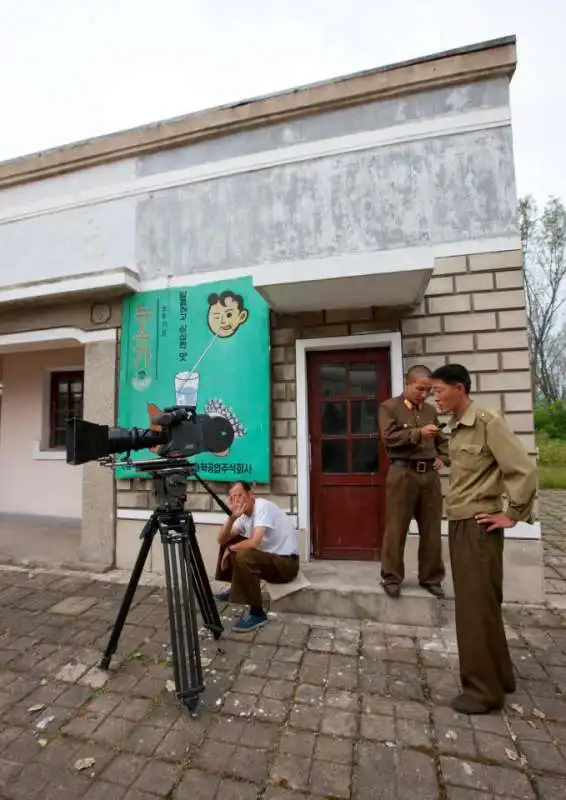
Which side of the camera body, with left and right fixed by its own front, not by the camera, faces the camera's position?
left

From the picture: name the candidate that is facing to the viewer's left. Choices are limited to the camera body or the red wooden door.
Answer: the camera body

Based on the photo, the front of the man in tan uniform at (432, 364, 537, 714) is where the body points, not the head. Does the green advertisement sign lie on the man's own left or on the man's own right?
on the man's own right

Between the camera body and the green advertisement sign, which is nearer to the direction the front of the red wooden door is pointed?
the camera body

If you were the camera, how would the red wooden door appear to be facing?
facing the viewer

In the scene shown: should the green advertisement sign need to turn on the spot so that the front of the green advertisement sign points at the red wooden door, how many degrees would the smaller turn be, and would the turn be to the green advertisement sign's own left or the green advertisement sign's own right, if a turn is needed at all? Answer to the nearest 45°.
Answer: approximately 90° to the green advertisement sign's own left

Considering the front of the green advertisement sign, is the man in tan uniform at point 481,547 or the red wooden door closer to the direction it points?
the man in tan uniform

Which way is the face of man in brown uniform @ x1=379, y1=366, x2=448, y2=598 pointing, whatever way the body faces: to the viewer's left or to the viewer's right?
to the viewer's right

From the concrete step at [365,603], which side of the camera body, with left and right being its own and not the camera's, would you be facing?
back

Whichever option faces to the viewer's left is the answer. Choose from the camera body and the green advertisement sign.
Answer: the camera body

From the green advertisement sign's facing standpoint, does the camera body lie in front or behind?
in front

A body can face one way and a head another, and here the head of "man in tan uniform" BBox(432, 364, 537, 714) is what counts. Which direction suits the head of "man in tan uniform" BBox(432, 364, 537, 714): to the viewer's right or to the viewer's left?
to the viewer's left

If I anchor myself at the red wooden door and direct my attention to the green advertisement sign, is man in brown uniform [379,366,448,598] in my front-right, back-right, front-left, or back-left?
back-left

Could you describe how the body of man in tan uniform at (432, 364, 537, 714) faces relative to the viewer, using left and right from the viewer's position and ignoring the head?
facing the viewer and to the left of the viewer
